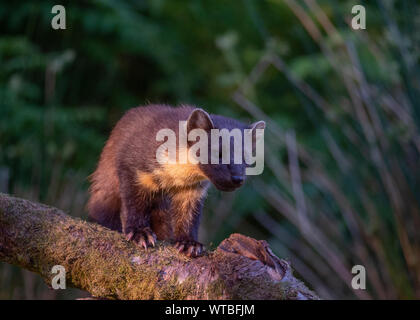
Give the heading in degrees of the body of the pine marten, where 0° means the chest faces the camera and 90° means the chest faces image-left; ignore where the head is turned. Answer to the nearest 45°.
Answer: approximately 315°
